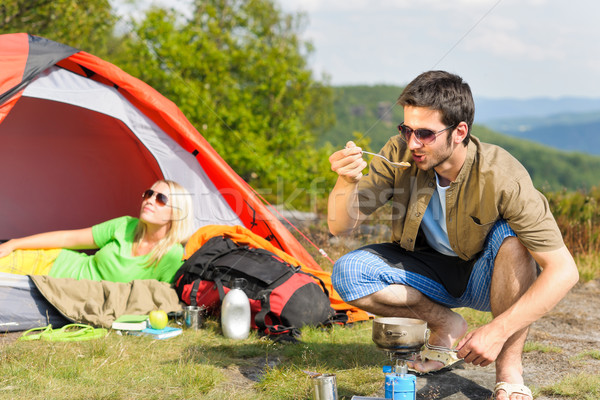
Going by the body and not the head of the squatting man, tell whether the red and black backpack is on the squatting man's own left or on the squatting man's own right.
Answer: on the squatting man's own right

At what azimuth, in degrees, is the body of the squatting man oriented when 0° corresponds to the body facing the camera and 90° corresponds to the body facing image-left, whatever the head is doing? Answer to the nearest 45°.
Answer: approximately 45°

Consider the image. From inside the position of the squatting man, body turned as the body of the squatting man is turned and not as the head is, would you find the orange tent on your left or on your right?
on your right

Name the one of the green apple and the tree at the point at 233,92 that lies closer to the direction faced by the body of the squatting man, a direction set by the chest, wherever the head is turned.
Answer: the green apple

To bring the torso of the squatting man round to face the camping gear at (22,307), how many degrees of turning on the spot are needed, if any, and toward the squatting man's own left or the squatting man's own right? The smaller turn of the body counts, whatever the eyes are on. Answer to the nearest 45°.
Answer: approximately 45° to the squatting man's own right

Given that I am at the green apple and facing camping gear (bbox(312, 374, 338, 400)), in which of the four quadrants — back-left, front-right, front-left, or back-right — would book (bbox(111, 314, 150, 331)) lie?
back-right
